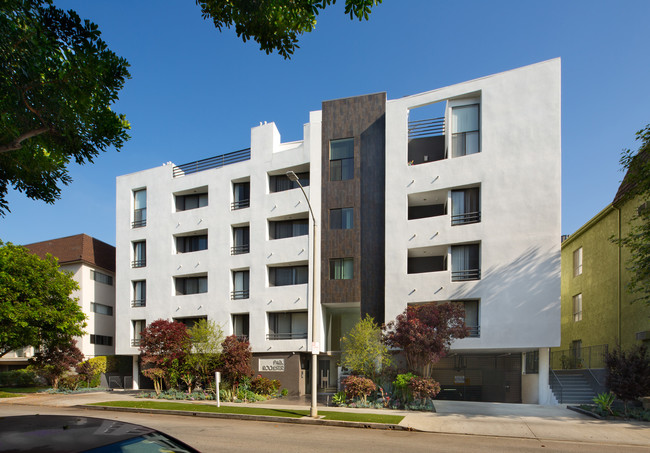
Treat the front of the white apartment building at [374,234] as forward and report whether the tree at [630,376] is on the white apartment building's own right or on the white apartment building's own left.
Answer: on the white apartment building's own left

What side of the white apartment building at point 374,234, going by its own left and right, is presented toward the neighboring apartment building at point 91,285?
right

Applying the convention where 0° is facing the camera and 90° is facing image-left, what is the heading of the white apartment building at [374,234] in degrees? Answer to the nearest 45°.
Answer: approximately 45°
